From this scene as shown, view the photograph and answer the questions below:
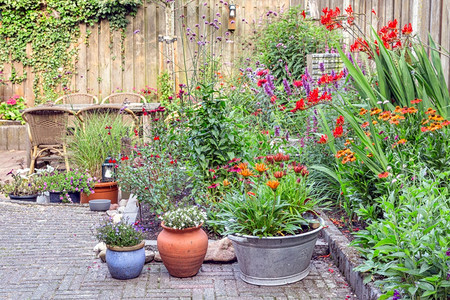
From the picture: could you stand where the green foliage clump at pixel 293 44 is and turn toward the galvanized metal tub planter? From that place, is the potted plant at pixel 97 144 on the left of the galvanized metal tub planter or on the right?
right

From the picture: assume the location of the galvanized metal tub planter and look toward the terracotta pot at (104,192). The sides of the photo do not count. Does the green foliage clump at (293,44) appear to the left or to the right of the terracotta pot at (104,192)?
right

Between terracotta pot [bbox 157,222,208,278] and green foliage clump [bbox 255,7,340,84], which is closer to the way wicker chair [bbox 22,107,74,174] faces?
the green foliage clump

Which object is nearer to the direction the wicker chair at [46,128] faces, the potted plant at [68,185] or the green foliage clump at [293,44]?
the green foliage clump
